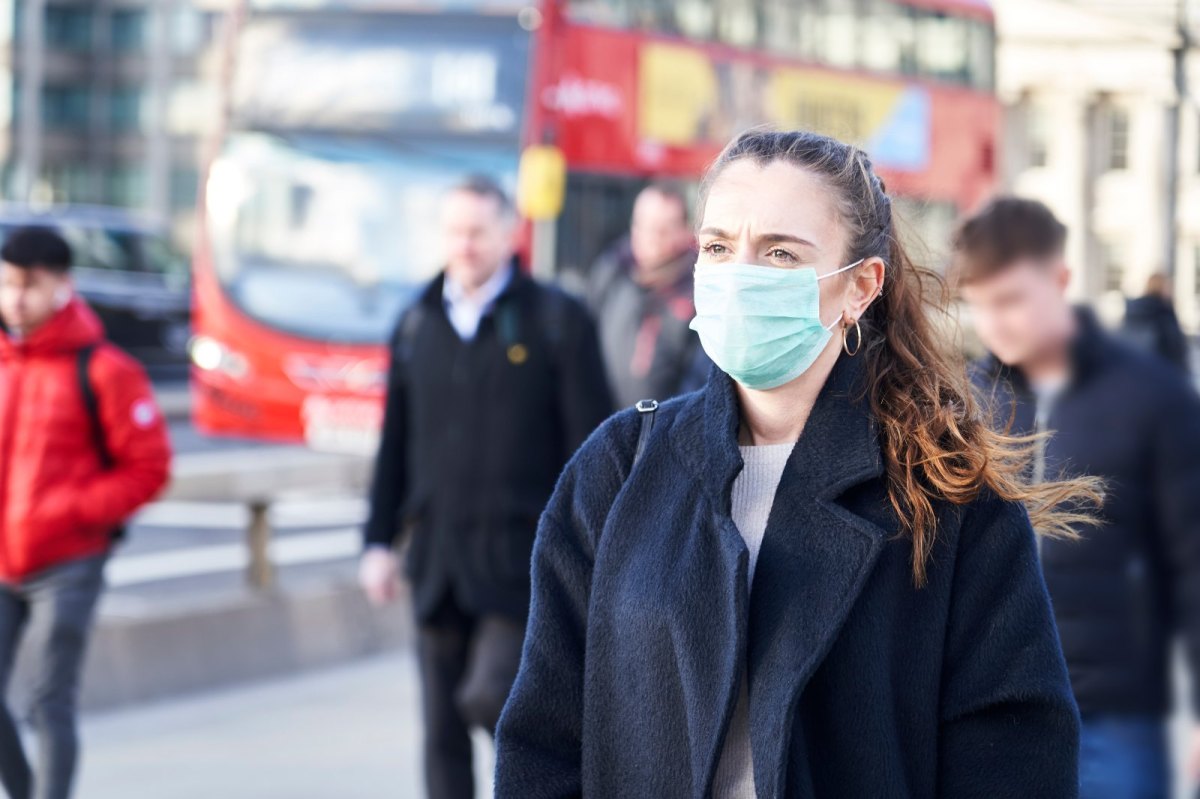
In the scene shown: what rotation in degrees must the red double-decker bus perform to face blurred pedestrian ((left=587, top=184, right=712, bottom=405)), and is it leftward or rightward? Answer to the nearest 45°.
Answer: approximately 45° to its left

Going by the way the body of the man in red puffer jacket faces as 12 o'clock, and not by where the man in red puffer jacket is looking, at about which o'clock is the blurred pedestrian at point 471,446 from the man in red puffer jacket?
The blurred pedestrian is roughly at 8 o'clock from the man in red puffer jacket.

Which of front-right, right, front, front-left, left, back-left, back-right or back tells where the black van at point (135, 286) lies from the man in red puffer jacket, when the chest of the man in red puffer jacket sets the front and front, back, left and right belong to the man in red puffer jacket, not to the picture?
back-right

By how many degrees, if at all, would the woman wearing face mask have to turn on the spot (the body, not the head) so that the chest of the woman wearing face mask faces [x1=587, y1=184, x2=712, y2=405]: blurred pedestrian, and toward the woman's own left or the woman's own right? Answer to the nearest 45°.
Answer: approximately 135° to the woman's own right

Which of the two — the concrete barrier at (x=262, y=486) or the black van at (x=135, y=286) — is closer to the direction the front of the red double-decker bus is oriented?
the concrete barrier

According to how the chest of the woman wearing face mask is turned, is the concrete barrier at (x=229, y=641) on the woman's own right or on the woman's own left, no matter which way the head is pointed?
on the woman's own right

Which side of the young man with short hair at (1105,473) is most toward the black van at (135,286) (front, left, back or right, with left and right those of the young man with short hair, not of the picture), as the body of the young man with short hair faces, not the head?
right

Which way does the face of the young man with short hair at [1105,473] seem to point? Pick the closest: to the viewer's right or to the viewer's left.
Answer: to the viewer's left

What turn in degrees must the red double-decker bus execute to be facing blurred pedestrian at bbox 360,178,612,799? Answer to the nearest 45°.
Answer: approximately 45° to its left
